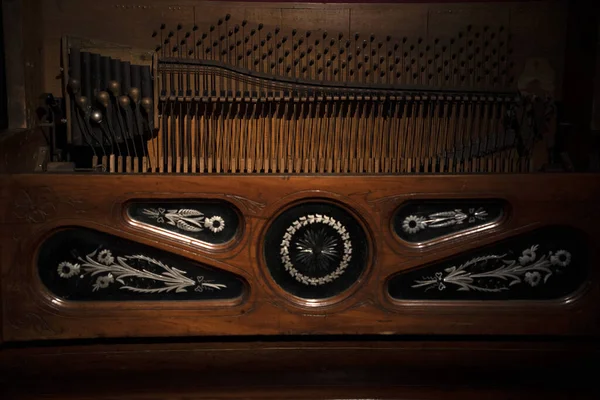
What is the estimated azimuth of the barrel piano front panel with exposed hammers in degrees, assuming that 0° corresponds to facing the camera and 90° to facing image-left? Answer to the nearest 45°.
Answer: approximately 0°
